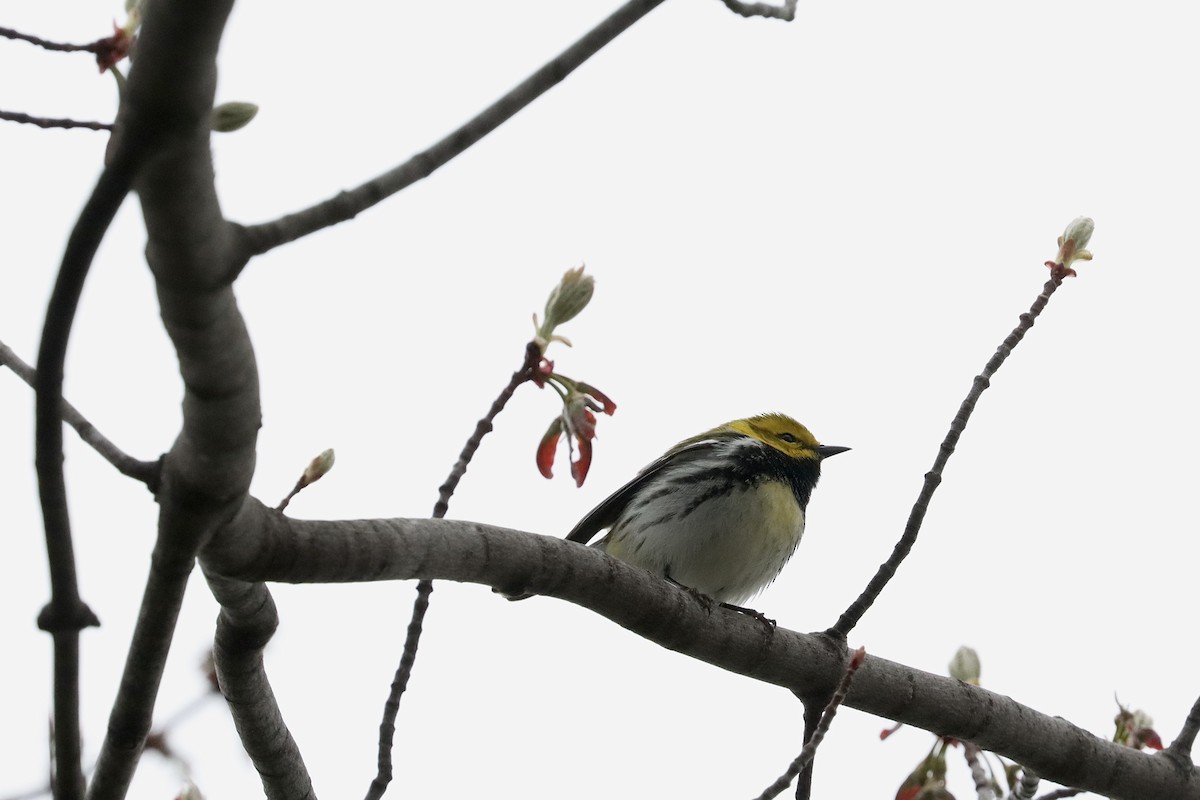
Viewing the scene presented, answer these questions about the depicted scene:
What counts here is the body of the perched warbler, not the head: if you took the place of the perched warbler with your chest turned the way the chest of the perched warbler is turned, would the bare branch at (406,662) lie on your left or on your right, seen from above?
on your right

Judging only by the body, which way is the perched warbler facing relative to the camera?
to the viewer's right

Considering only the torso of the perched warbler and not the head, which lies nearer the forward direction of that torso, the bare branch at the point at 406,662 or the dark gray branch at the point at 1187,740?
the dark gray branch

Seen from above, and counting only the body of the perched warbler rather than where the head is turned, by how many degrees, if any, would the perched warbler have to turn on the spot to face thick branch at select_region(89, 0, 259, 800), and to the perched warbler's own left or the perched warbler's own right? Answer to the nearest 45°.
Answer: approximately 90° to the perched warbler's own right
